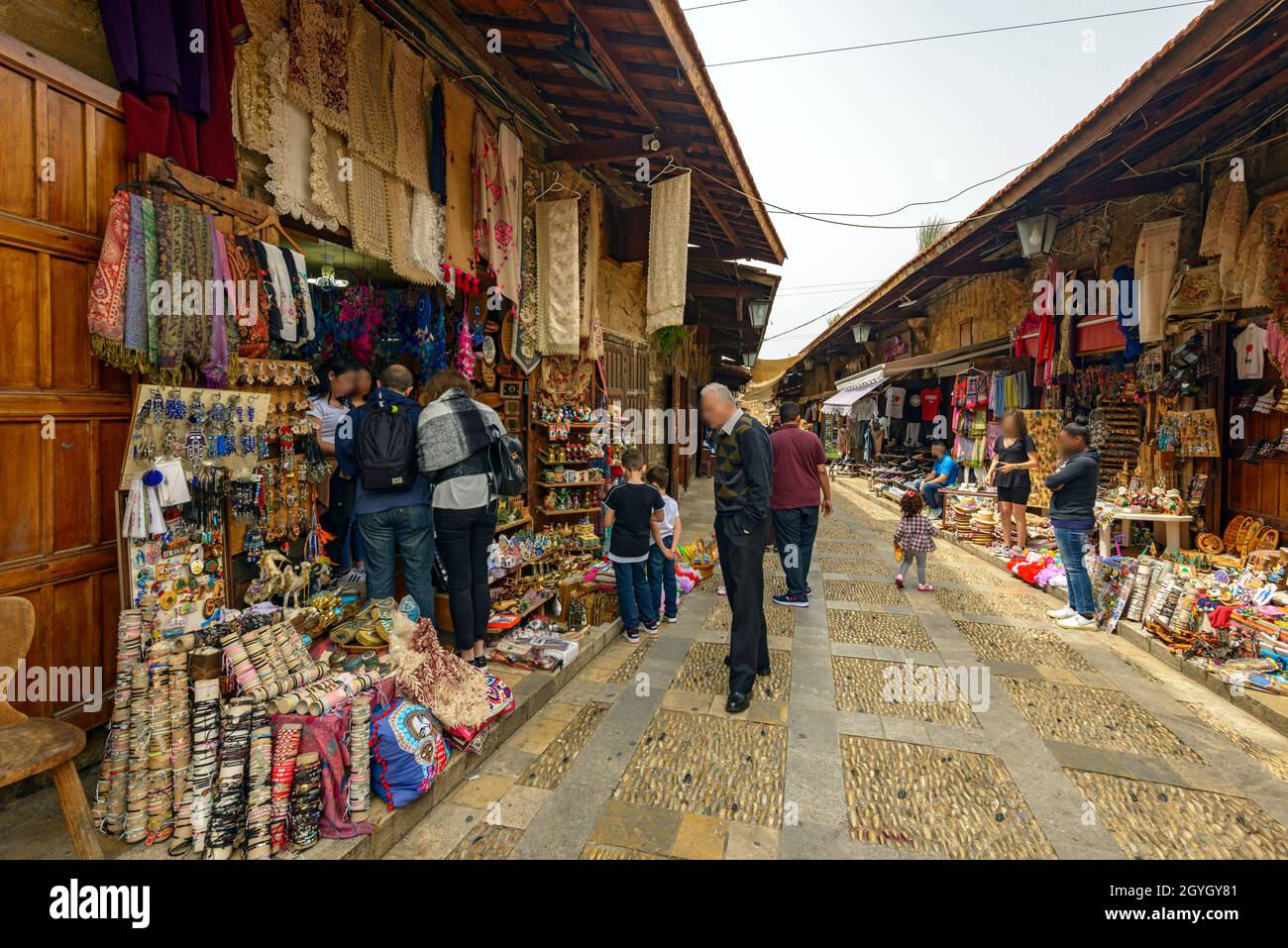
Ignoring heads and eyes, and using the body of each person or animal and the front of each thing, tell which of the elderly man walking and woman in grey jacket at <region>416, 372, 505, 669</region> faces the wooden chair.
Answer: the elderly man walking

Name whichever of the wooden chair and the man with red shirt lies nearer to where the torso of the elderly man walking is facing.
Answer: the wooden chair

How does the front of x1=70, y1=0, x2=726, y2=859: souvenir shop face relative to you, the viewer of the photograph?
facing the viewer and to the right of the viewer

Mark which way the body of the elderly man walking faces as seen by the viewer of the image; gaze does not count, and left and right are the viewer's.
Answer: facing the viewer and to the left of the viewer

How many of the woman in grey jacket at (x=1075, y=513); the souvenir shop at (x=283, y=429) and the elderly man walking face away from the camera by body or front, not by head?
0

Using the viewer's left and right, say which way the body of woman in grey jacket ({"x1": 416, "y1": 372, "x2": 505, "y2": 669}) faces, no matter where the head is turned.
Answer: facing away from the viewer

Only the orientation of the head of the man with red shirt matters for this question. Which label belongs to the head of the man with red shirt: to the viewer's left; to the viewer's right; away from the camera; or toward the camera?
away from the camera

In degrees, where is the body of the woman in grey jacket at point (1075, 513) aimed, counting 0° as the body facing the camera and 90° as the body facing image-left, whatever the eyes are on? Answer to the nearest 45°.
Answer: approximately 90°
